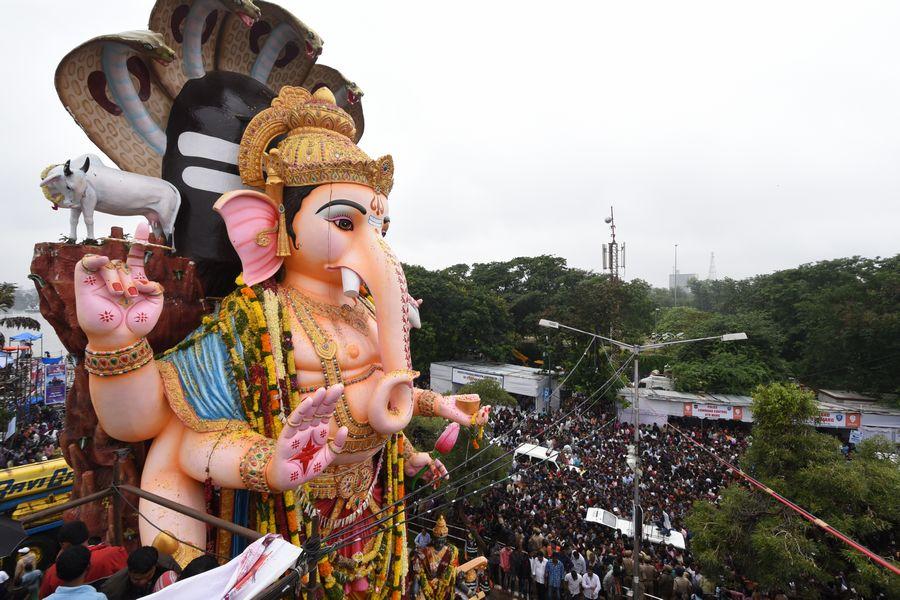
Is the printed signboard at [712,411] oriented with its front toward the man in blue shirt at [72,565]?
yes

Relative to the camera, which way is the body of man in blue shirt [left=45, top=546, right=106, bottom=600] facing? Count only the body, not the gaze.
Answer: away from the camera

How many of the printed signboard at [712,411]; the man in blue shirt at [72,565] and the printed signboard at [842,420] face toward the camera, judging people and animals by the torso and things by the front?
2

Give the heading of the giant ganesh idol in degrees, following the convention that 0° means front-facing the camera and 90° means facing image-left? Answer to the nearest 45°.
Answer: approximately 315°

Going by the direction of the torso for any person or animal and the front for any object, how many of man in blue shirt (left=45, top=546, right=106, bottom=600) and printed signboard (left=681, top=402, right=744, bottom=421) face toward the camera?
1

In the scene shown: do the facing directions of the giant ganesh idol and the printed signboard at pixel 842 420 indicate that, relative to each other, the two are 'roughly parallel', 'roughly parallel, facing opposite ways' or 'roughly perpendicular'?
roughly perpendicular

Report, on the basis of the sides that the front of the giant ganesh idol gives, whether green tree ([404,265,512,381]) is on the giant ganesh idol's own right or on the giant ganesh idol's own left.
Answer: on the giant ganesh idol's own left

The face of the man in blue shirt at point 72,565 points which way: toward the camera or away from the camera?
away from the camera

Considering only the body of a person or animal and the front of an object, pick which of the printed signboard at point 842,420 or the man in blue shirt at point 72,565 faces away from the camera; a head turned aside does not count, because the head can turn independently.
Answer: the man in blue shirt

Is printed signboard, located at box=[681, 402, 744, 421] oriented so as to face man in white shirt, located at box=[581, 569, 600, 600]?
yes

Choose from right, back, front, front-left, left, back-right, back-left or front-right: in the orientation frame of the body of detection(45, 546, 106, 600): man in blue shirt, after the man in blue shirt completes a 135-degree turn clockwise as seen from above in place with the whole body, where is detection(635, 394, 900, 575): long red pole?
front-left
